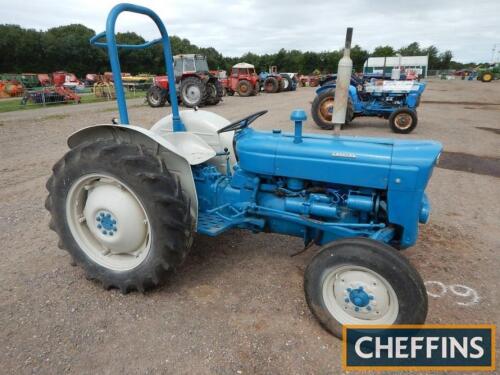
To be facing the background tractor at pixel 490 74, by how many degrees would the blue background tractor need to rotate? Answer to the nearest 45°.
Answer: approximately 90° to its left

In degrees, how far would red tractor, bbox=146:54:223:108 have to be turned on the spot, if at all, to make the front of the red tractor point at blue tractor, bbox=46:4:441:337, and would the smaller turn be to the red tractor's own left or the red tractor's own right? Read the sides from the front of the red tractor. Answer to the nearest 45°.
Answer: approximately 135° to the red tractor's own left

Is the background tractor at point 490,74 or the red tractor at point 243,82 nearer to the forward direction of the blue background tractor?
the background tractor

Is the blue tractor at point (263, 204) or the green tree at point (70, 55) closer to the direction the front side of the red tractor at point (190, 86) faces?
the green tree

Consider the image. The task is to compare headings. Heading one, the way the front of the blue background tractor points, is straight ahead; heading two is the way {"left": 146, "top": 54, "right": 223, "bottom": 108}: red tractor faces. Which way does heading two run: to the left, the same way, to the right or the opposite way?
the opposite way

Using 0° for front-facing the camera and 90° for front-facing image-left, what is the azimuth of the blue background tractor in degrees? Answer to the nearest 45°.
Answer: approximately 270°

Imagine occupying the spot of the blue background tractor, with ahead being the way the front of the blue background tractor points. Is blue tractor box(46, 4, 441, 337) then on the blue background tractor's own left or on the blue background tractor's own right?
on the blue background tractor's own right

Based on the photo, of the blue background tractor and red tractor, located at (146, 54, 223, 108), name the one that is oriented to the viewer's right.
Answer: the blue background tractor

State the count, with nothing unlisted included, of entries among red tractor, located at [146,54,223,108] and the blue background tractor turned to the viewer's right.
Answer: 1

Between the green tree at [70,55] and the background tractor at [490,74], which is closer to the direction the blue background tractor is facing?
the background tractor
